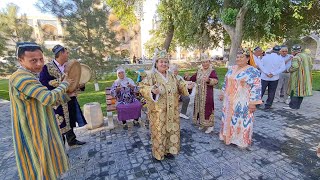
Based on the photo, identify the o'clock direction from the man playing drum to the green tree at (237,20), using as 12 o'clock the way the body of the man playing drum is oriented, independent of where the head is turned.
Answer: The green tree is roughly at 11 o'clock from the man playing drum.

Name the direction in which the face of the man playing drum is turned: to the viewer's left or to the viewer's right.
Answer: to the viewer's right

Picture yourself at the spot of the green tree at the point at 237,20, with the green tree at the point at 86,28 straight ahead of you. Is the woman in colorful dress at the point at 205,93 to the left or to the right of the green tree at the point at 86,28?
left

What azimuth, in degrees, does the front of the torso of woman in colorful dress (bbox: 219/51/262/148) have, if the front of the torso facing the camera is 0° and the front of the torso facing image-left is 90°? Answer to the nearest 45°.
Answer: approximately 45°

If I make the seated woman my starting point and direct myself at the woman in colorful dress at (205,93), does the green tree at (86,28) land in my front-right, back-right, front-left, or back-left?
back-left

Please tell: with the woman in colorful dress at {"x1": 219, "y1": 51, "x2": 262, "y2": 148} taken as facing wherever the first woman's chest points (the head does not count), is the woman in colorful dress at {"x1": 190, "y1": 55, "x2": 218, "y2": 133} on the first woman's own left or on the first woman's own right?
on the first woman's own right

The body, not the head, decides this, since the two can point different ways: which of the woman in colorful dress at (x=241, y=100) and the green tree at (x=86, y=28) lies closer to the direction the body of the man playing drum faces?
the woman in colorful dress

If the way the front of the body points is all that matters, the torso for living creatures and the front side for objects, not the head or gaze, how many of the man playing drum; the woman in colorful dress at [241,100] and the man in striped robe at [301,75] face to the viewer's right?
1

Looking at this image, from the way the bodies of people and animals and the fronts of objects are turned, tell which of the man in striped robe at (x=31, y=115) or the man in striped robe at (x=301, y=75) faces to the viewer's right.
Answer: the man in striped robe at (x=31, y=115)

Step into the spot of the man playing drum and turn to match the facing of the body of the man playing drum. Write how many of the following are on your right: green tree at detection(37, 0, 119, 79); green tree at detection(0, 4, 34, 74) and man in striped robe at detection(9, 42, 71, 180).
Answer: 1

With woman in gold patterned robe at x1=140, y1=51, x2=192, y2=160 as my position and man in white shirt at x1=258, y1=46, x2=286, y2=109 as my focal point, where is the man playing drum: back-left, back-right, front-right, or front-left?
back-left

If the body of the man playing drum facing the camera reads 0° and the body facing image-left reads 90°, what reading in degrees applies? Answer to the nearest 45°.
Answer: approximately 270°
